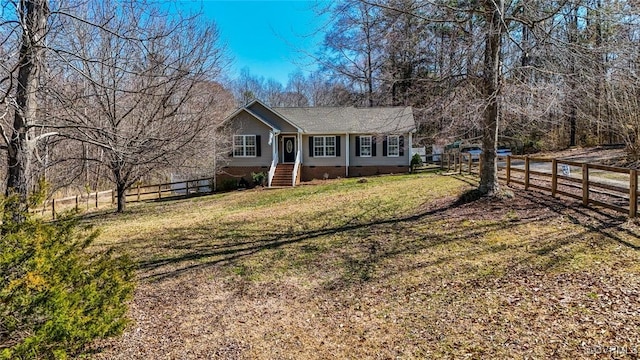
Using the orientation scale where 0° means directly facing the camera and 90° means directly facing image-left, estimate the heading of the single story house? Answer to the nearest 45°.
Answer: approximately 0°

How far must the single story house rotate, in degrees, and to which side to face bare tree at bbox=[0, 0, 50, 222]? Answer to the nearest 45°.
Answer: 0° — it already faces it

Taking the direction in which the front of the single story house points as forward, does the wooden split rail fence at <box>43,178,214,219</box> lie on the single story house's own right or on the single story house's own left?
on the single story house's own right
